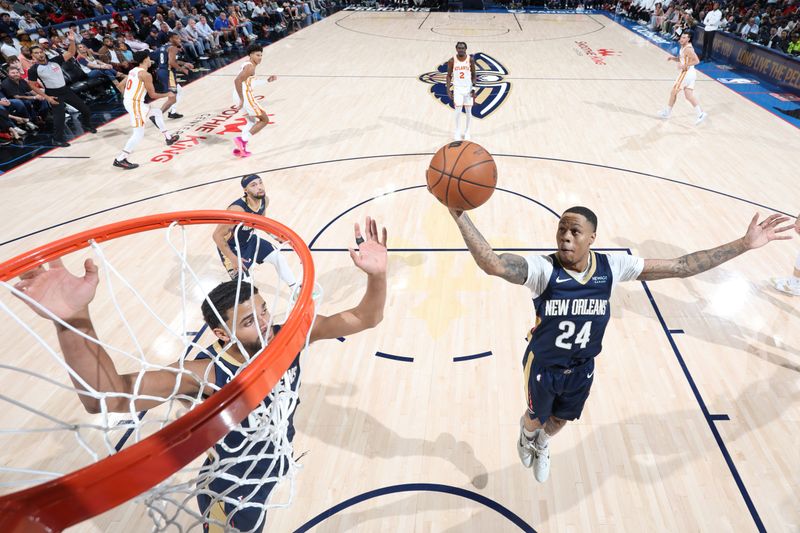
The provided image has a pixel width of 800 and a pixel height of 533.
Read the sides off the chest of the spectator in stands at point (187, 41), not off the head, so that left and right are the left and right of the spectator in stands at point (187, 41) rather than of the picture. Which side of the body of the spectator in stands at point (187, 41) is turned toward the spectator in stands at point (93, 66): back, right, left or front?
right

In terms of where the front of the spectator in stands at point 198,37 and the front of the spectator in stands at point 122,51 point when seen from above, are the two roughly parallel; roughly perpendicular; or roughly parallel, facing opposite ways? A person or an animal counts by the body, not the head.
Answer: roughly parallel

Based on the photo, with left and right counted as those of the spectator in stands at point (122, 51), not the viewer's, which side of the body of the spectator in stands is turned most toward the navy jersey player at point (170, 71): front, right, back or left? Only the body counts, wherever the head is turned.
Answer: front

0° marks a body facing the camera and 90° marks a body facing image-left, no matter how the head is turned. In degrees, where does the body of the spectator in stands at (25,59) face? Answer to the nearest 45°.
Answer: approximately 315°

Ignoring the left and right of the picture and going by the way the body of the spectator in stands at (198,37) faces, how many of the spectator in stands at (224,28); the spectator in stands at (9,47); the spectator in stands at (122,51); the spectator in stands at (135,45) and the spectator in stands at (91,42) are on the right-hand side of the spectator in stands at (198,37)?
4

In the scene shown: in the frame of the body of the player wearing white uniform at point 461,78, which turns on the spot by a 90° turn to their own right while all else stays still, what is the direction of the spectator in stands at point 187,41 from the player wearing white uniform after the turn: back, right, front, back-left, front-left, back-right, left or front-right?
front-right

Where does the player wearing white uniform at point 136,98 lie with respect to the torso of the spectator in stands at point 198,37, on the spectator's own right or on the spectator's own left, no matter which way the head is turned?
on the spectator's own right

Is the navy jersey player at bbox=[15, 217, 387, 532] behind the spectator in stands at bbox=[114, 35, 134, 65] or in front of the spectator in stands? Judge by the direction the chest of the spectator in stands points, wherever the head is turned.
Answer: in front

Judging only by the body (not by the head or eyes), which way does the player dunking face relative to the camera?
toward the camera

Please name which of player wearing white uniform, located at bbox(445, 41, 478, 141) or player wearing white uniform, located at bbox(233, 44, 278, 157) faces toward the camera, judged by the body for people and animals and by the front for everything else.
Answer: player wearing white uniform, located at bbox(445, 41, 478, 141)

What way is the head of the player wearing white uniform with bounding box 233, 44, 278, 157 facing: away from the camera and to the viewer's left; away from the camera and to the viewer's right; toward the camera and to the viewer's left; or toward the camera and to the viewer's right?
toward the camera and to the viewer's right

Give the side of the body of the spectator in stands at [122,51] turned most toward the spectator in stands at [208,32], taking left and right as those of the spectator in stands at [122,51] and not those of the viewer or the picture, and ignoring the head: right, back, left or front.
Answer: left

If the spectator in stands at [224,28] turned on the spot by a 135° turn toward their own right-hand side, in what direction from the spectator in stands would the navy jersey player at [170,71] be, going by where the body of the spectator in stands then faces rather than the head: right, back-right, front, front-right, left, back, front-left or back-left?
left

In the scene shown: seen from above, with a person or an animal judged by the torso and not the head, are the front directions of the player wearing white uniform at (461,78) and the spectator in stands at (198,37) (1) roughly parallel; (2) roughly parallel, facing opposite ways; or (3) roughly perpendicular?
roughly perpendicular

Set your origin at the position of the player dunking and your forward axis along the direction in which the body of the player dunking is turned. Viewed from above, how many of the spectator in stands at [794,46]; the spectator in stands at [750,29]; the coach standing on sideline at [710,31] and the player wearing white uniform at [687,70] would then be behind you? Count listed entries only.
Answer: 4

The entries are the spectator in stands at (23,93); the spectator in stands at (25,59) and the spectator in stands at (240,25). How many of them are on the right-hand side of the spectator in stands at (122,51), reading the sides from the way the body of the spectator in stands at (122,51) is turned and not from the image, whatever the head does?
2
